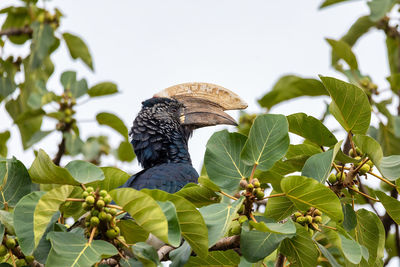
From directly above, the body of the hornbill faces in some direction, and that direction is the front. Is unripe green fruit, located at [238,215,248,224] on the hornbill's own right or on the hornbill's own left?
on the hornbill's own right

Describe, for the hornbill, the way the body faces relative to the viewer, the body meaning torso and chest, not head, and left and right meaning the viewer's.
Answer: facing to the right of the viewer

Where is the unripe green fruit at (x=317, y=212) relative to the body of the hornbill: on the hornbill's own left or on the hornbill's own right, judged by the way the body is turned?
on the hornbill's own right

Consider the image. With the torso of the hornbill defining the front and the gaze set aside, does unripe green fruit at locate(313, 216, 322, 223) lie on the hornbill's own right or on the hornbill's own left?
on the hornbill's own right
